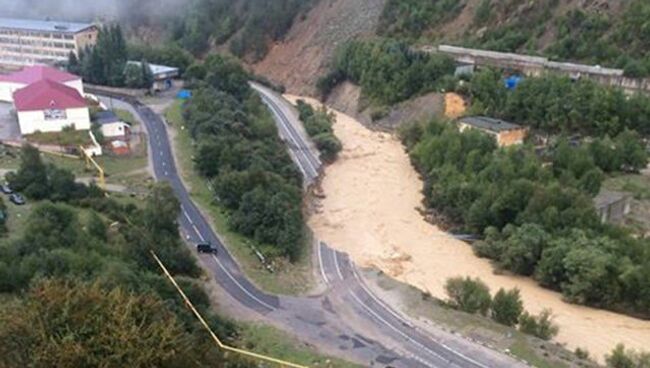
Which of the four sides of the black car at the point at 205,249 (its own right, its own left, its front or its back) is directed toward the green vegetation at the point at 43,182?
back

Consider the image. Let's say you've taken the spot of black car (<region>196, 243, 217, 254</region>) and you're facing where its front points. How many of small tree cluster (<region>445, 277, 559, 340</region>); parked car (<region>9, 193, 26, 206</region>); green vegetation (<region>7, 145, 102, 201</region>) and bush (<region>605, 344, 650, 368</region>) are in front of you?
2

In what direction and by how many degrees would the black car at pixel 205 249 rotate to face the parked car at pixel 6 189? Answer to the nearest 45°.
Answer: approximately 135° to its right

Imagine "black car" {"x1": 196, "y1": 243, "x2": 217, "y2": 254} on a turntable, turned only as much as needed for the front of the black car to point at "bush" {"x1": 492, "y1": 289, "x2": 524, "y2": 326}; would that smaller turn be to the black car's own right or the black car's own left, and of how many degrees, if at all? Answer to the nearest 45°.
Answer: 0° — it already faces it

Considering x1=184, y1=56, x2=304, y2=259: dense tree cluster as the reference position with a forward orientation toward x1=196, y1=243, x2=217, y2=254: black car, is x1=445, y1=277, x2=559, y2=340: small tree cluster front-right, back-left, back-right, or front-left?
front-left

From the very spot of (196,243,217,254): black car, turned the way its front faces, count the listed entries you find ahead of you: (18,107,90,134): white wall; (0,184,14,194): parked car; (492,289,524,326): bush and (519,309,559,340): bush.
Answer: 2

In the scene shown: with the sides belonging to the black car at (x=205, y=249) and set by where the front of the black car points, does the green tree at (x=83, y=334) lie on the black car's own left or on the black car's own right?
on the black car's own right

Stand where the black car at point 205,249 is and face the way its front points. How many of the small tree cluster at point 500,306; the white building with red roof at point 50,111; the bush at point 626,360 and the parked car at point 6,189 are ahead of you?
2

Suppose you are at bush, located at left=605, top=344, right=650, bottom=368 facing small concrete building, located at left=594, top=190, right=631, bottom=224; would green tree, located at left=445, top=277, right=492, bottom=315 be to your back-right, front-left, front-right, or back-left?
front-left

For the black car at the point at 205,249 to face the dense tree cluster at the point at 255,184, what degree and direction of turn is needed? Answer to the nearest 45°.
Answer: approximately 90° to its left

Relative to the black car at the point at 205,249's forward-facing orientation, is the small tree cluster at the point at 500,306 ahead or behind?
ahead

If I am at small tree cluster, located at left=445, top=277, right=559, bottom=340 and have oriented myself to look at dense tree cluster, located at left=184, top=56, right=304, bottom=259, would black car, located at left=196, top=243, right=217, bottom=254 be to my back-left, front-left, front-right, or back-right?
front-left

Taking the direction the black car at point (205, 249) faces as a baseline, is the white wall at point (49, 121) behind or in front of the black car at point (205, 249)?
behind

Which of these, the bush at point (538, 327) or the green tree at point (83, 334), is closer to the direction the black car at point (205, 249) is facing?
the bush

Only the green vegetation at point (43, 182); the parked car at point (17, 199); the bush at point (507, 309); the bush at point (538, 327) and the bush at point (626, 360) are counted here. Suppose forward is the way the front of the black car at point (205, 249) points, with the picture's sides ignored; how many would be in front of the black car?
3

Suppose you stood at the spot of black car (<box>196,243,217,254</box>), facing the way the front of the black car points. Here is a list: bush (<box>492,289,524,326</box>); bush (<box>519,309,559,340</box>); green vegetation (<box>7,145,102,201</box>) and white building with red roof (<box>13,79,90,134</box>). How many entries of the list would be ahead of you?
2

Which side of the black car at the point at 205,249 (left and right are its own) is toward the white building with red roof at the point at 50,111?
back

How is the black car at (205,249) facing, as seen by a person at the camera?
facing the viewer and to the right of the viewer

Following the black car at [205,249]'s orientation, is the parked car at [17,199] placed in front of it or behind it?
behind

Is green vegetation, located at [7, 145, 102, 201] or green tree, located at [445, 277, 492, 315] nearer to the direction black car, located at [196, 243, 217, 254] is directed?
the green tree

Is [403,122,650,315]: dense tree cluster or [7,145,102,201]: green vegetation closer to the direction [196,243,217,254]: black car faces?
the dense tree cluster

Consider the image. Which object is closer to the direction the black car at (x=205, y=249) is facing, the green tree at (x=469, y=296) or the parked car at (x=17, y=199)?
the green tree
